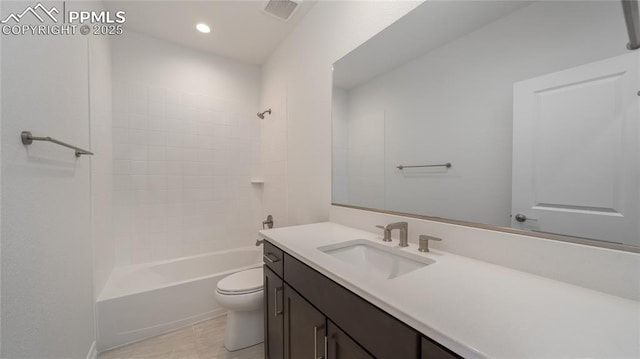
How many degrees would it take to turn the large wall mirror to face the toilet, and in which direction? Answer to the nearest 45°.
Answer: approximately 45° to its right

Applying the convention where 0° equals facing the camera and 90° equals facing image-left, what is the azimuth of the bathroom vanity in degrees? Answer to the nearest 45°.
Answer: approximately 45°

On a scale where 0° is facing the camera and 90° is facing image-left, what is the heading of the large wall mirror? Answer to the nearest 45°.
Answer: approximately 45°
